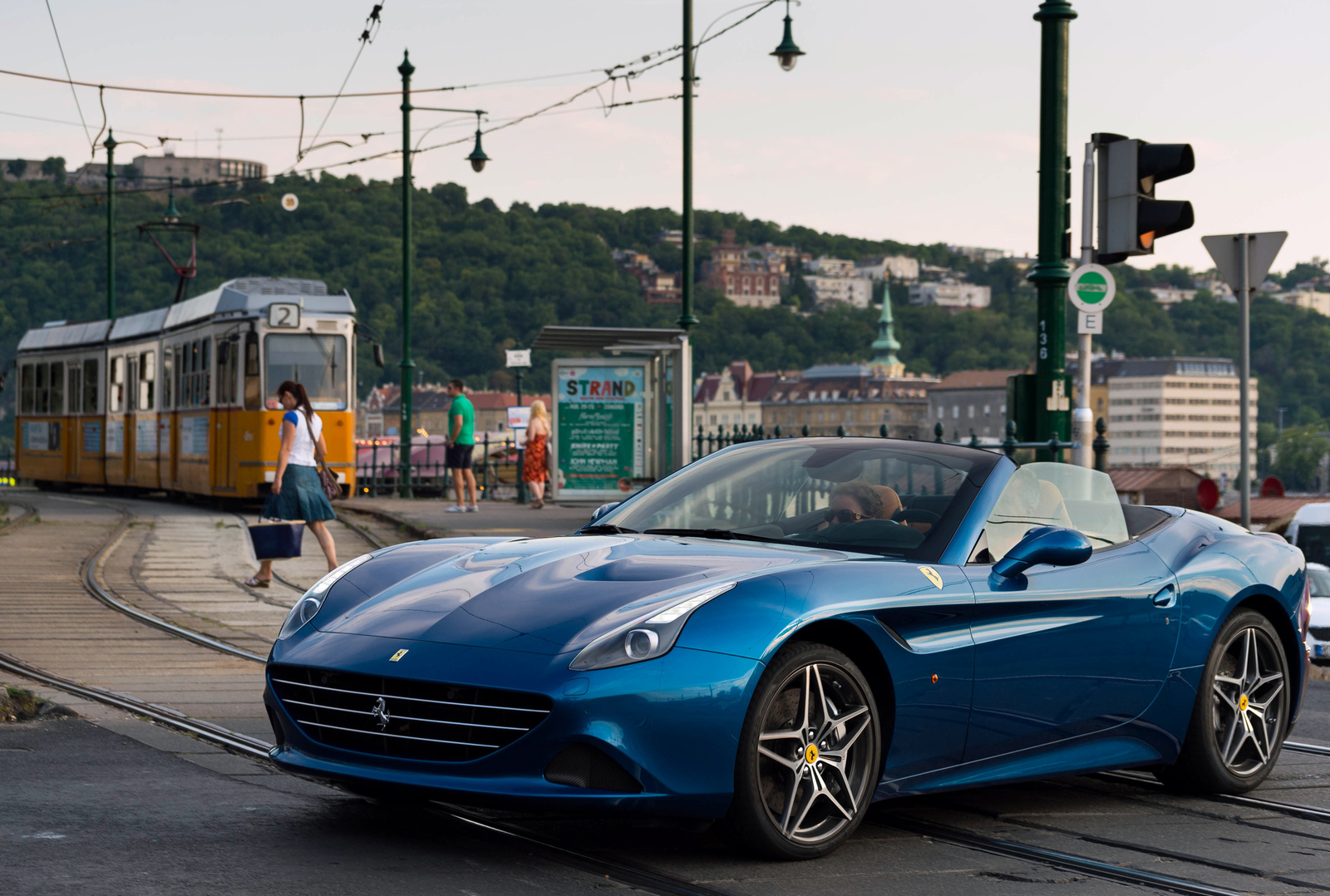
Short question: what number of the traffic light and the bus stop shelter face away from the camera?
0

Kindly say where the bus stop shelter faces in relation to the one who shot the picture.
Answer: facing to the left of the viewer

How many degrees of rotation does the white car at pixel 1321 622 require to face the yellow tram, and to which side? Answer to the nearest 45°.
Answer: approximately 90° to its right

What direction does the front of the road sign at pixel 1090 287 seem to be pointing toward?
toward the camera

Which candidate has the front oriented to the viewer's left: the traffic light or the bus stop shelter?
the bus stop shelter

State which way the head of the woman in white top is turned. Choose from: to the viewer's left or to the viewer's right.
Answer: to the viewer's left

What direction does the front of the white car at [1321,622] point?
toward the camera

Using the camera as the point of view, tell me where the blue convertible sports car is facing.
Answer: facing the viewer and to the left of the viewer

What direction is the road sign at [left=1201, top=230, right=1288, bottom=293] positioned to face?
away from the camera

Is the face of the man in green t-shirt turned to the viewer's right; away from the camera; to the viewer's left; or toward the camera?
to the viewer's left
